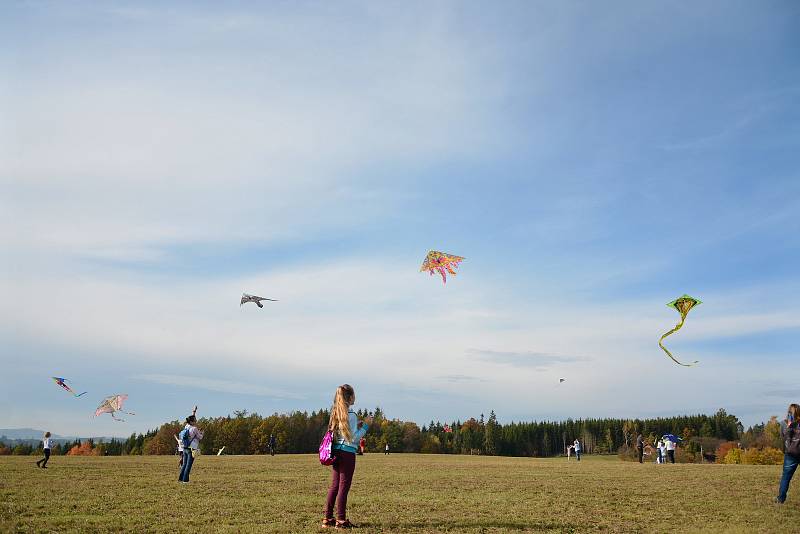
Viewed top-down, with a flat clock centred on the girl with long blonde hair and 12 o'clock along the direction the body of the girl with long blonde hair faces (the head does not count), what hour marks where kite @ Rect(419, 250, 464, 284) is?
The kite is roughly at 11 o'clock from the girl with long blonde hair.

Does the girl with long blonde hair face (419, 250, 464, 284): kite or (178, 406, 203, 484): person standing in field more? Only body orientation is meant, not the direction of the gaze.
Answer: the kite

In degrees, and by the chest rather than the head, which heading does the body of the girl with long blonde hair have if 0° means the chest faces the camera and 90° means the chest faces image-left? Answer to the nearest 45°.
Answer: approximately 225°

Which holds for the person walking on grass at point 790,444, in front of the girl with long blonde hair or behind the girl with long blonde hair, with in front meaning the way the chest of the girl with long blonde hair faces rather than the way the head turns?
in front

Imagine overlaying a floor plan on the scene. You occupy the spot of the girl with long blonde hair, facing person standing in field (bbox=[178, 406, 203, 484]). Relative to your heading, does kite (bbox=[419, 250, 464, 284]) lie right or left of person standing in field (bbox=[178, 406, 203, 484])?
right

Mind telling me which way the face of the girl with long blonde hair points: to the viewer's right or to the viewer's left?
to the viewer's right

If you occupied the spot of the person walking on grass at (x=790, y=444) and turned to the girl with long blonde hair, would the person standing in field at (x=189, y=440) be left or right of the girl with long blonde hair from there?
right

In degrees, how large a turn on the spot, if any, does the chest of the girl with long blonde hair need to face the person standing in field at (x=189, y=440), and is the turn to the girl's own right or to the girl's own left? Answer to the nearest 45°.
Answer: approximately 90° to the girl's own left
